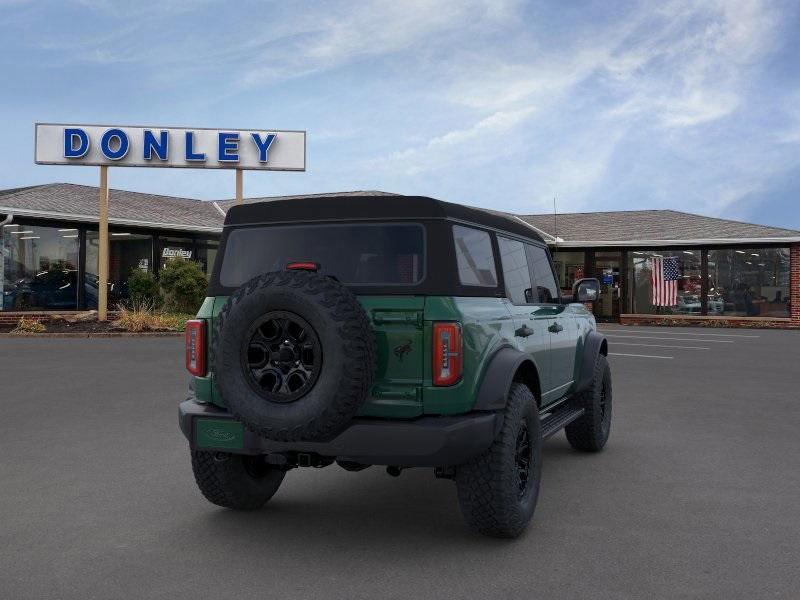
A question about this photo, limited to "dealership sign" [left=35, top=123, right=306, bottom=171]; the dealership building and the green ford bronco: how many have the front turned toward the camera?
2

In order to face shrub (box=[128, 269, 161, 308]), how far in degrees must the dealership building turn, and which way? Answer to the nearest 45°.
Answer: approximately 90° to its right

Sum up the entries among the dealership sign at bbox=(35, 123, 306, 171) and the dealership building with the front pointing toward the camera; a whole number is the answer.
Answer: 2

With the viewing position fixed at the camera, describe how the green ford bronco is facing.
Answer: facing away from the viewer and to the right of the viewer

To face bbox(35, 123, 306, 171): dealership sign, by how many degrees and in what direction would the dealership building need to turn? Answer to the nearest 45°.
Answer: approximately 90° to its right

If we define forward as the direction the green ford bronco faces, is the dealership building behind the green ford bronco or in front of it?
in front

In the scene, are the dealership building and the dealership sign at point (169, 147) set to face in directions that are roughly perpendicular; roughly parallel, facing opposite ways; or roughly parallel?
roughly parallel

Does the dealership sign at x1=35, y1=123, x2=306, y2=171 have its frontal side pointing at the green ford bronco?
yes

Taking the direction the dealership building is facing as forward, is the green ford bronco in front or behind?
in front

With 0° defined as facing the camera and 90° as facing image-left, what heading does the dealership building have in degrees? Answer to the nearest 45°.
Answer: approximately 0°

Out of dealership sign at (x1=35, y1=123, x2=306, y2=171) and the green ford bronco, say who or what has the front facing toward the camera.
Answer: the dealership sign

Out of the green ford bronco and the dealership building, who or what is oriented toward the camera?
the dealership building

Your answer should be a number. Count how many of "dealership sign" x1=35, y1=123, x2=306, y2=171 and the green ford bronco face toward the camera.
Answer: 1

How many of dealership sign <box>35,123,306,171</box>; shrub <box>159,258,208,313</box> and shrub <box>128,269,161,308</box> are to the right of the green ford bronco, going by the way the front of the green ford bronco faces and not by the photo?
0

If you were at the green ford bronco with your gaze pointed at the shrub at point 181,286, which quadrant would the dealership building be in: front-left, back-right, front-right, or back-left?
front-right
